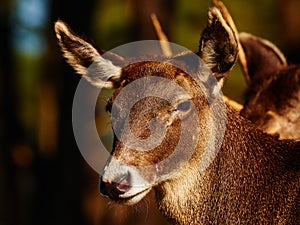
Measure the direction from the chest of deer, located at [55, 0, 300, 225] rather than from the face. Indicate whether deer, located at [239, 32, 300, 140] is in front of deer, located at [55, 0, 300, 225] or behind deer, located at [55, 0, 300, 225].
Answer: behind

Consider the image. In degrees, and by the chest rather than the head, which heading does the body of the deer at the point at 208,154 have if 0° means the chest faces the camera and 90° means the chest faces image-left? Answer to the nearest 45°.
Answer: approximately 45°
